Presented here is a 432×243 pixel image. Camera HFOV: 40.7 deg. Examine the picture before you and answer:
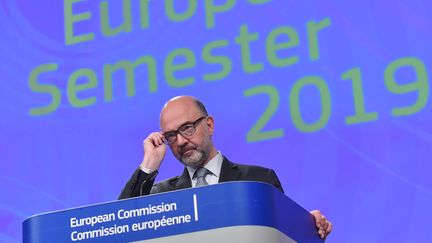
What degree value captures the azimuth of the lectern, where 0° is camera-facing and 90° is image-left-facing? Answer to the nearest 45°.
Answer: approximately 45°
